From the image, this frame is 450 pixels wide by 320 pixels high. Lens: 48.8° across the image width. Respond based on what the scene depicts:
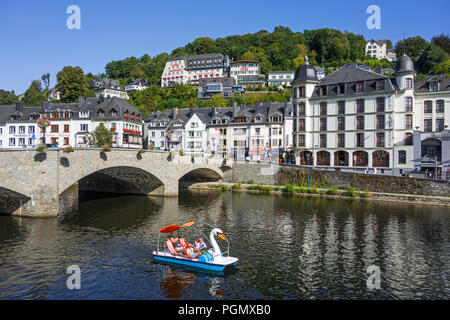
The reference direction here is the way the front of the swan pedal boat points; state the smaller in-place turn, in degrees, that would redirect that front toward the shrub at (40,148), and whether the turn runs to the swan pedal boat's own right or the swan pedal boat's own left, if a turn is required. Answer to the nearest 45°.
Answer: approximately 180°

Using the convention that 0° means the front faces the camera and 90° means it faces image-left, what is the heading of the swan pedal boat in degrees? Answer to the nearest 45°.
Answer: approximately 315°
